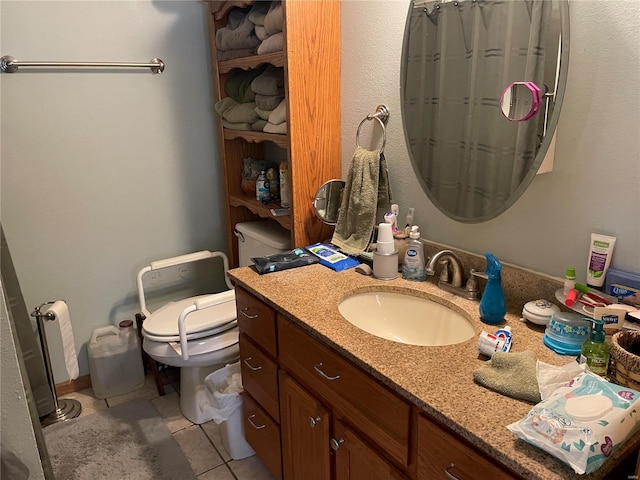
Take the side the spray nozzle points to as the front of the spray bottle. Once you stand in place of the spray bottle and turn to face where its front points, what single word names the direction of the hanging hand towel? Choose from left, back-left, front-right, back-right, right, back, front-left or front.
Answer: front-right

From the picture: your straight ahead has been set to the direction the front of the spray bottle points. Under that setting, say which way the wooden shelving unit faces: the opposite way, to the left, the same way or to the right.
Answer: to the left

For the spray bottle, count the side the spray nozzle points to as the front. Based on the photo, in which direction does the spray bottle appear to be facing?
to the viewer's left

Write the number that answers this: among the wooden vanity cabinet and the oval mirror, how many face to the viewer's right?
0

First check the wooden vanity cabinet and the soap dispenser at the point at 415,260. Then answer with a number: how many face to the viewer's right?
0

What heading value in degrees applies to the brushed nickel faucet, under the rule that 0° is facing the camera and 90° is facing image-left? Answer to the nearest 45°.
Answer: approximately 45°

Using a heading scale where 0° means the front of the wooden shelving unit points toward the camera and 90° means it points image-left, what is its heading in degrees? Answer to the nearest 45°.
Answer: approximately 45°

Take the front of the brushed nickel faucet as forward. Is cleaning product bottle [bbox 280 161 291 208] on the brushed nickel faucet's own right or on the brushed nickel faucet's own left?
on the brushed nickel faucet's own right

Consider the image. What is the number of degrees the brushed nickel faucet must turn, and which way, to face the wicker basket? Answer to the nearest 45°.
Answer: approximately 90° to its left

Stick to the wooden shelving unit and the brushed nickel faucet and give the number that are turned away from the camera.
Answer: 0

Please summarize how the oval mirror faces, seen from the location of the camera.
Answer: facing the viewer and to the left of the viewer
